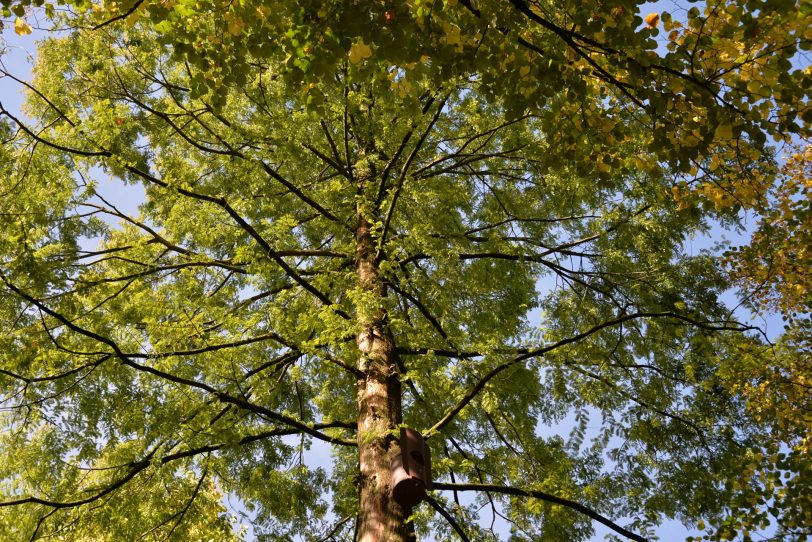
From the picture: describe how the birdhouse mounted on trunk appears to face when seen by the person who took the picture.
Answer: facing the viewer and to the right of the viewer
